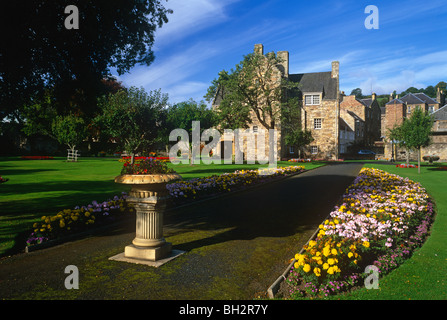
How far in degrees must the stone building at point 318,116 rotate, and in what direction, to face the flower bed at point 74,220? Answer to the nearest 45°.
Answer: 0° — it already faces it

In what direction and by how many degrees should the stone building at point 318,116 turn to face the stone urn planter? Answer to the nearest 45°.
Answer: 0° — it already faces it

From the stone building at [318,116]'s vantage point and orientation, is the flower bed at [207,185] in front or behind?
in front

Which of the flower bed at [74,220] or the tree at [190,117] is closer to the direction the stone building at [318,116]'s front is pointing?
the flower bed

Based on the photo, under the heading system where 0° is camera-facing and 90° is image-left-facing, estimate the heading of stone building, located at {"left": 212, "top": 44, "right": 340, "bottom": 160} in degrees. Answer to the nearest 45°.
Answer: approximately 0°

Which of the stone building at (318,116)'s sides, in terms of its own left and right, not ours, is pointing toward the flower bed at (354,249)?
front

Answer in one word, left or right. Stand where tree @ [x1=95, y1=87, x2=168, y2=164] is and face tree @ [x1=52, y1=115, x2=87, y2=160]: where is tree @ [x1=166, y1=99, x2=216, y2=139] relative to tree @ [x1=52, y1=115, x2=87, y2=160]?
right

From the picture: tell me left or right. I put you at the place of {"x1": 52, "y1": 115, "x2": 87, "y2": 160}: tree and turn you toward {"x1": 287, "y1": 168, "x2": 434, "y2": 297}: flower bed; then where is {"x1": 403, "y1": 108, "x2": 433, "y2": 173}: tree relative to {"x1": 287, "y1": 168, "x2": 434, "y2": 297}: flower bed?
left

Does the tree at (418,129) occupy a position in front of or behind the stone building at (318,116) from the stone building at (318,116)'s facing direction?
in front

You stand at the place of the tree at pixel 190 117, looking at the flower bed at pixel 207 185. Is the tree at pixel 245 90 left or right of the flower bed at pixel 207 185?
left

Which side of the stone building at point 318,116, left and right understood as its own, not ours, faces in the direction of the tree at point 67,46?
front
